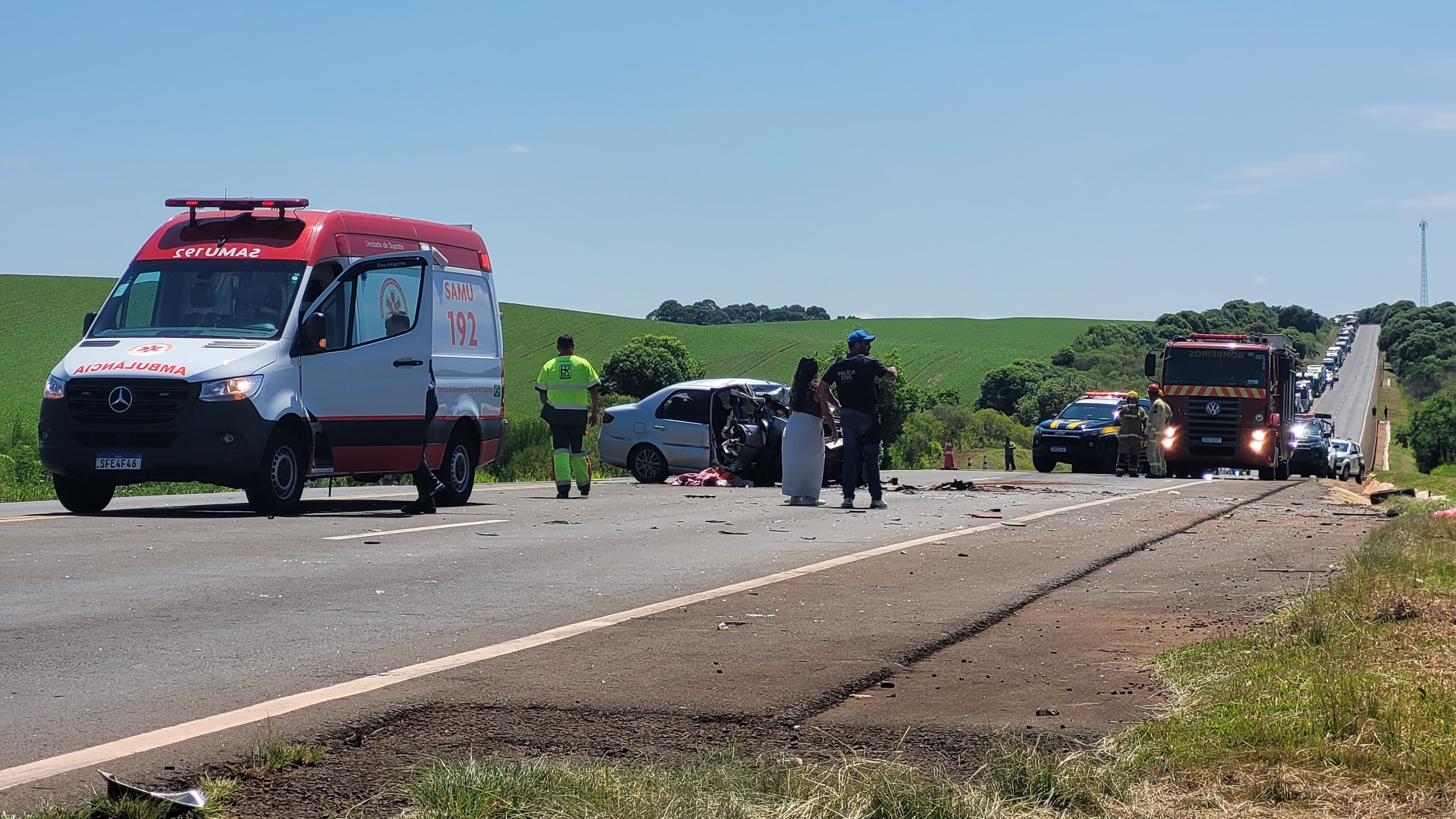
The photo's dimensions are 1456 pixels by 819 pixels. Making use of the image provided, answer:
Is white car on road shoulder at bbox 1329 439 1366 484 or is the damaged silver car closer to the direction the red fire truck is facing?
the damaged silver car

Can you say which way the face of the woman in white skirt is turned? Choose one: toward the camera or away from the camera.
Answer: away from the camera

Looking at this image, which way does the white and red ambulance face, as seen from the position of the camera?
facing the viewer and to the left of the viewer

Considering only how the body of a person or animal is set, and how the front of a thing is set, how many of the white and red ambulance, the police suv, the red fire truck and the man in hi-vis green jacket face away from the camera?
1

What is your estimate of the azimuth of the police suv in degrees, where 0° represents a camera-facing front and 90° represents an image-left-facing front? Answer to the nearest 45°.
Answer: approximately 45°

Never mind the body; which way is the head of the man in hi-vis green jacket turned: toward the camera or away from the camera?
away from the camera

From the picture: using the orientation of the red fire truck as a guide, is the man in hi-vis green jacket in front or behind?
in front

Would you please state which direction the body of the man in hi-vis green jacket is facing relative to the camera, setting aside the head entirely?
away from the camera

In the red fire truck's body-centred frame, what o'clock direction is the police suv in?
The police suv is roughly at 2 o'clock from the red fire truck.

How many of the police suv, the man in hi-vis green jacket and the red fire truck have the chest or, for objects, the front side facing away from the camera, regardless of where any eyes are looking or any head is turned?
1

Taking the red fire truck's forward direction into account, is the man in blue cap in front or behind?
in front

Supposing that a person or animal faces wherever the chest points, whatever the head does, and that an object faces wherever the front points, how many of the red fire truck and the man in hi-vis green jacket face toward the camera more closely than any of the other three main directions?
1

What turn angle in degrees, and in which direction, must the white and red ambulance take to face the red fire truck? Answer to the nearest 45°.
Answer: approximately 180°

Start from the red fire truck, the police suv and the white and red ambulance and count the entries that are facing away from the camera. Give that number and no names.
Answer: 0

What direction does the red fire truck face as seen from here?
toward the camera

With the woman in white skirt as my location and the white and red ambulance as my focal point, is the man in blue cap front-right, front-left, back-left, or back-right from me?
back-left

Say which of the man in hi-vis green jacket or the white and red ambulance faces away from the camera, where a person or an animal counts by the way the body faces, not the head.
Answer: the man in hi-vis green jacket

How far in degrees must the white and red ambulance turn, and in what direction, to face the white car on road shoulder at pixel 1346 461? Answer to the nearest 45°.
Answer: approximately 180°
